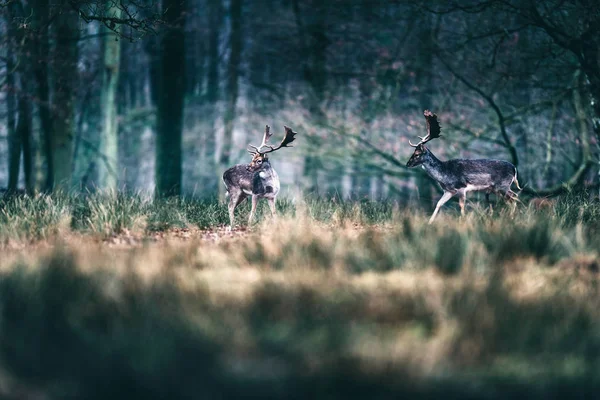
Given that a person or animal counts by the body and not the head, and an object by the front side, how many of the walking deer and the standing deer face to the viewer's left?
1

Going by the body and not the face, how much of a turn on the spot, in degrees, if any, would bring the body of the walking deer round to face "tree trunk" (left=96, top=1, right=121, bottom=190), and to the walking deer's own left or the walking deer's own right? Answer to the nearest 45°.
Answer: approximately 45° to the walking deer's own right

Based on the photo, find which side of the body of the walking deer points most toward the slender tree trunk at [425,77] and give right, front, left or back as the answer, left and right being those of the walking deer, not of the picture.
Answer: right

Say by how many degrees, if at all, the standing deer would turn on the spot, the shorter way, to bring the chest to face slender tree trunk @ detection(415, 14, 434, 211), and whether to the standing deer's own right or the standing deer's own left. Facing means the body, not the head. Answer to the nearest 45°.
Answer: approximately 90° to the standing deer's own left

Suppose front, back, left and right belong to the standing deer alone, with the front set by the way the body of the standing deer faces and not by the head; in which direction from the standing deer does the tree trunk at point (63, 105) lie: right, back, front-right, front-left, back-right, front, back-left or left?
back

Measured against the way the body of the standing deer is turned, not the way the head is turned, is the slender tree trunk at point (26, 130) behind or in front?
behind

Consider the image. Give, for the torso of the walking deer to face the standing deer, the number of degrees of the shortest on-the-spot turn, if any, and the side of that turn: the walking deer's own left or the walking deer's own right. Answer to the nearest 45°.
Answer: approximately 45° to the walking deer's own left

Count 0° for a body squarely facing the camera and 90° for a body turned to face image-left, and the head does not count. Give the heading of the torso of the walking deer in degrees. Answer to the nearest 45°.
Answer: approximately 90°

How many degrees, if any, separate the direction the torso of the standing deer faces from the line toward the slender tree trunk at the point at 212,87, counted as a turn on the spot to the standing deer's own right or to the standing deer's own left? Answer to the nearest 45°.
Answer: approximately 135° to the standing deer's own left

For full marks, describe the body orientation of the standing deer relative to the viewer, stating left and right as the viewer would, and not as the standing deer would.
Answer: facing the viewer and to the right of the viewer

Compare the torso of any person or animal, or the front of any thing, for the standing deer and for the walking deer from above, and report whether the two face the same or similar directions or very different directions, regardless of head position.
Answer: very different directions

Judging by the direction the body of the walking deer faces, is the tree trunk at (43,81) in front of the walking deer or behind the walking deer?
in front
